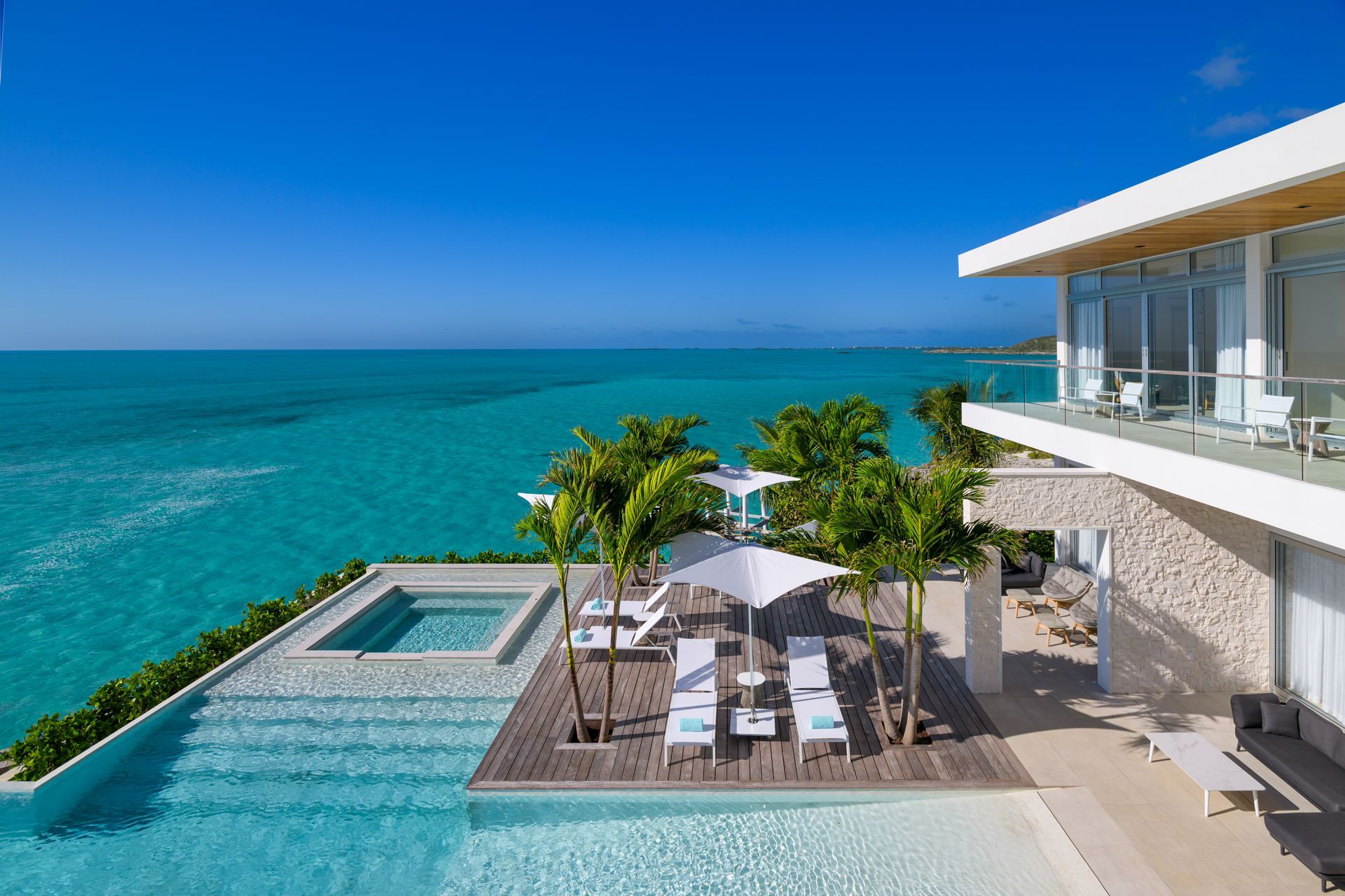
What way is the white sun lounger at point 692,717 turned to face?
toward the camera

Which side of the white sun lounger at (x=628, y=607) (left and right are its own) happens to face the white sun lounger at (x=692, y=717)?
left

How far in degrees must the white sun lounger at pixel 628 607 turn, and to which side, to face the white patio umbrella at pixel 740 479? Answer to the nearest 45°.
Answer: approximately 135° to its right

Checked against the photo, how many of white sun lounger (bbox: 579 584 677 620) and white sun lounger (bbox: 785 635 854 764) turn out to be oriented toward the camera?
1

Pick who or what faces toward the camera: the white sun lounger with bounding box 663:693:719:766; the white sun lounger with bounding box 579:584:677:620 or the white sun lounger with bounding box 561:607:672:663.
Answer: the white sun lounger with bounding box 663:693:719:766

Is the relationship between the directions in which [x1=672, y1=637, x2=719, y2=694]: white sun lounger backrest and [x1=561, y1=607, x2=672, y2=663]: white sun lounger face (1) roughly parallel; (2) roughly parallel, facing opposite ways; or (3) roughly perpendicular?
roughly perpendicular

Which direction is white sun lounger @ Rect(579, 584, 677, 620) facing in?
to the viewer's left

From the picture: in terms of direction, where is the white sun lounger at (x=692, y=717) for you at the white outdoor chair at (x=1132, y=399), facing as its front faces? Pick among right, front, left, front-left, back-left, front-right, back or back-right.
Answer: front

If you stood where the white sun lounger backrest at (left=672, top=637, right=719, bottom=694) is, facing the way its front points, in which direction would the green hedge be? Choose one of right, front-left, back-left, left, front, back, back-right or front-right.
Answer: right
